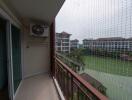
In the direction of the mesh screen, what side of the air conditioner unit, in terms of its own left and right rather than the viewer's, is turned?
front

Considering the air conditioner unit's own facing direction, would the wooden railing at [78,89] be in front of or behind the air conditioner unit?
in front

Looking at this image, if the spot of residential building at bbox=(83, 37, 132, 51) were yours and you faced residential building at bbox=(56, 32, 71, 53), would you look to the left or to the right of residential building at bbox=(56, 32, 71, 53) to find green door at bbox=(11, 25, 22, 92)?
left

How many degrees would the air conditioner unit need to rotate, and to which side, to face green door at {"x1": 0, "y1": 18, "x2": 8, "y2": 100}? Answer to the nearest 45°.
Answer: approximately 45° to its right

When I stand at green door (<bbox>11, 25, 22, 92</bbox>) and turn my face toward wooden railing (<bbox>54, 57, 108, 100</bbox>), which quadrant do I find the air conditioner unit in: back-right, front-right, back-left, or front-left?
front-left
